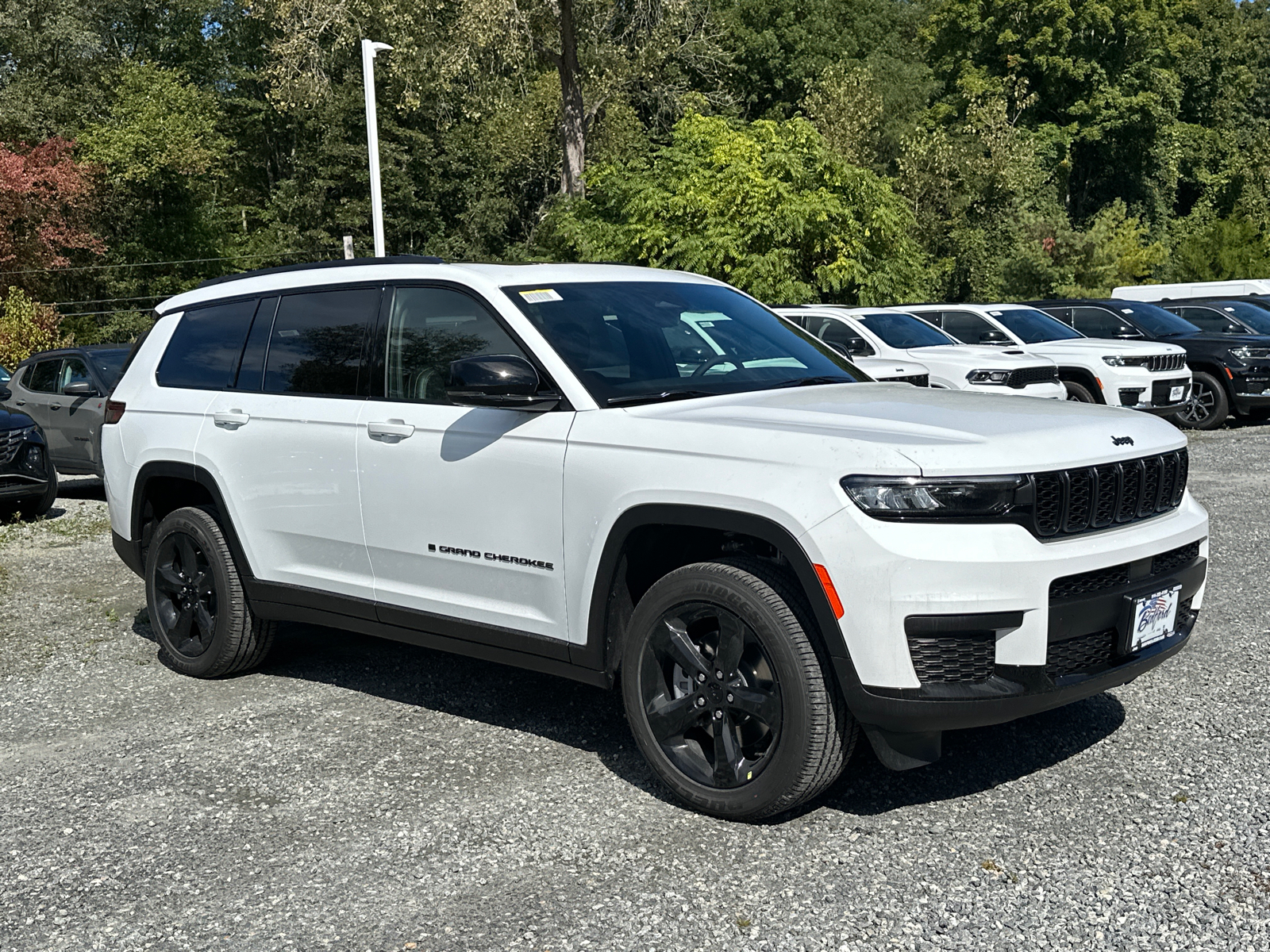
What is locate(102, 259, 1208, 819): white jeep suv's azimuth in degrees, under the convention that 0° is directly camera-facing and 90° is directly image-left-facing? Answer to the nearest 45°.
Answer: approximately 315°

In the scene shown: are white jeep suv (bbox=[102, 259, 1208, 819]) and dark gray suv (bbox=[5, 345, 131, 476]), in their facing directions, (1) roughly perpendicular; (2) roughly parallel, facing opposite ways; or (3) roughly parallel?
roughly parallel

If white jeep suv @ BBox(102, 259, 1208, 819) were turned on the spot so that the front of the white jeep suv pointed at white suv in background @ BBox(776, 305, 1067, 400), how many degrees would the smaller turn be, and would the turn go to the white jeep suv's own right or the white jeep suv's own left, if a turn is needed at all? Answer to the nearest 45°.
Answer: approximately 135° to the white jeep suv's own left

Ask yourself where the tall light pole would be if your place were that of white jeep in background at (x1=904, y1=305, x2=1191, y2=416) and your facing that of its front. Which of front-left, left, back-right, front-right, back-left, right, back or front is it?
back-right

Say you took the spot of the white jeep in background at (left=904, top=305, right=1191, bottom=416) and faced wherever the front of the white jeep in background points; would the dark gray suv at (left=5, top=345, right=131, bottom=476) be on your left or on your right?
on your right

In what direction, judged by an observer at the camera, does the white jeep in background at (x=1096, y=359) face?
facing the viewer and to the right of the viewer

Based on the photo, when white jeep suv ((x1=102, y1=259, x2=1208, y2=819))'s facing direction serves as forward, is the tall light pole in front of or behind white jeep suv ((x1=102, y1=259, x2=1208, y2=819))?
behind

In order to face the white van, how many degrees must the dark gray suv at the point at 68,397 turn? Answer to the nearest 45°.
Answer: approximately 45° to its left

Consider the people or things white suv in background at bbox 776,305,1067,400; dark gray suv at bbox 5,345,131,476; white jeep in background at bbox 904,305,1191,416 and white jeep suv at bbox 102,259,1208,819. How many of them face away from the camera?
0

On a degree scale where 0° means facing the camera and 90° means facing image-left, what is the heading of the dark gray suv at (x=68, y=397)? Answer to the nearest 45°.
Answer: approximately 315°
